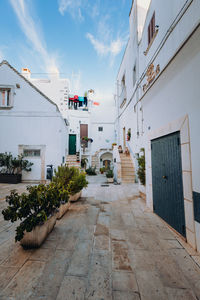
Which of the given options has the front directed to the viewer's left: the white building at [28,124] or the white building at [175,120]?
the white building at [175,120]

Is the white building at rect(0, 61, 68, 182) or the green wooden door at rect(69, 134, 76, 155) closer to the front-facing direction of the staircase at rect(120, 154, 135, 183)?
the white building

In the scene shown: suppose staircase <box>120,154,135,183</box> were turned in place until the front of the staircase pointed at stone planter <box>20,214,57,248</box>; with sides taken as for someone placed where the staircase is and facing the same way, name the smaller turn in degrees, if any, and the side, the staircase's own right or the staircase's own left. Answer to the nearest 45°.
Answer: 0° — it already faces it

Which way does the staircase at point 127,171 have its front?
toward the camera

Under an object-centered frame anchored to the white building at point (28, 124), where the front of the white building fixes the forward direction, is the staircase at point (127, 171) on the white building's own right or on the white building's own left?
on the white building's own left

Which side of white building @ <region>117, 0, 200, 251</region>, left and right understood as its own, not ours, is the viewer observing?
left

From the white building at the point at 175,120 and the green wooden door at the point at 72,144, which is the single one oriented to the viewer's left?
the white building

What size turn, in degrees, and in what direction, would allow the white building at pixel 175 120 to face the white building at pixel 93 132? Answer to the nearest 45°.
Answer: approximately 45° to its right

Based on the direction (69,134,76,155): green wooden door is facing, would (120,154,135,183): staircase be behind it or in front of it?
in front

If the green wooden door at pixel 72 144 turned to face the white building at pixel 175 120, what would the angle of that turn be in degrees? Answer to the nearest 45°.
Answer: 0° — it already faces it

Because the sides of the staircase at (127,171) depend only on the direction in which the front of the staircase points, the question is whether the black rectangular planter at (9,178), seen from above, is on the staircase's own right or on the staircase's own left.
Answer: on the staircase's own right
